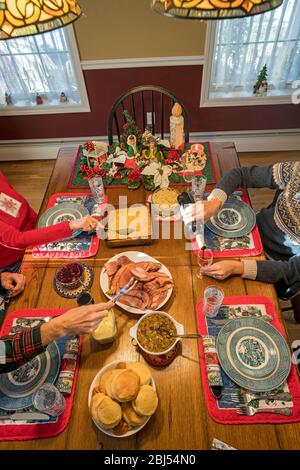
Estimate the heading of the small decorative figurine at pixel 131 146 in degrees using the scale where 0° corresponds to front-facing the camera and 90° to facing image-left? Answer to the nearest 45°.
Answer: approximately 0°
